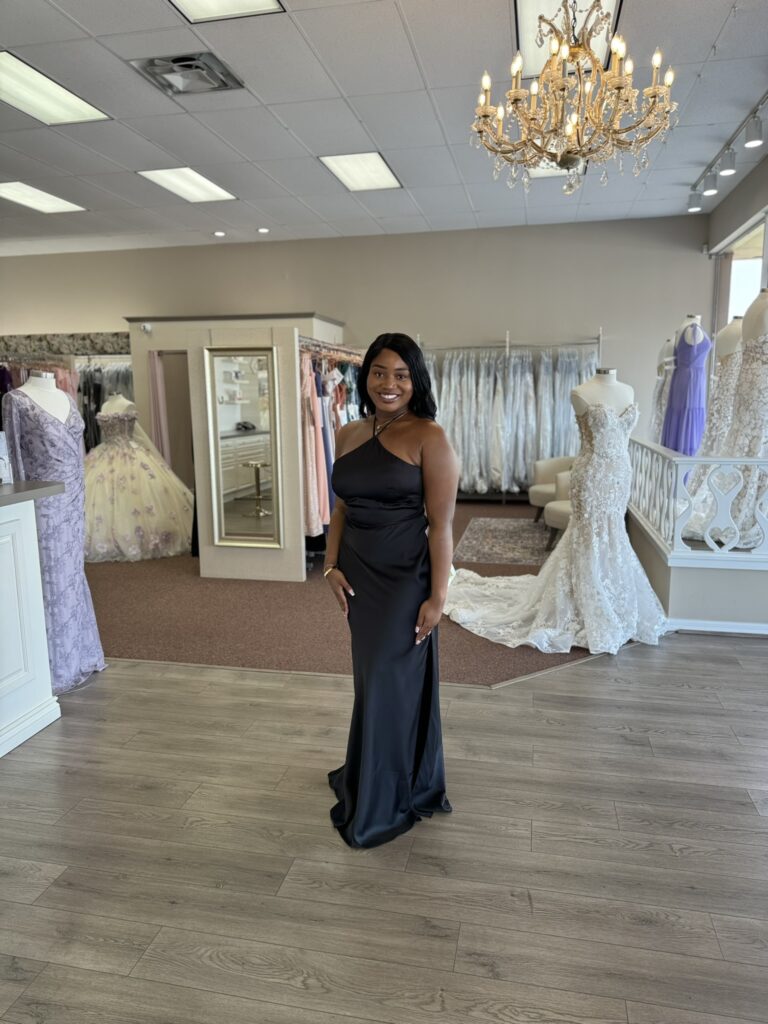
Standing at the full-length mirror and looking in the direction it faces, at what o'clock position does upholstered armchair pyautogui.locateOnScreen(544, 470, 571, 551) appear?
The upholstered armchair is roughly at 9 o'clock from the full-length mirror.

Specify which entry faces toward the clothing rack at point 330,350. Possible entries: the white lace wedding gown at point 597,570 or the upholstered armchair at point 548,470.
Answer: the upholstered armchair

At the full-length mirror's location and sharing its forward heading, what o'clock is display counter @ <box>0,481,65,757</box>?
The display counter is roughly at 1 o'clock from the full-length mirror.

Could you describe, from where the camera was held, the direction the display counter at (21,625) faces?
facing the viewer and to the right of the viewer

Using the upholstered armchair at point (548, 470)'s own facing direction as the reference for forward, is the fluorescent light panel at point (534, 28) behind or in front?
in front

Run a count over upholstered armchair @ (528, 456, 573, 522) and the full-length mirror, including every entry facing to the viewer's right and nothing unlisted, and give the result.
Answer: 0

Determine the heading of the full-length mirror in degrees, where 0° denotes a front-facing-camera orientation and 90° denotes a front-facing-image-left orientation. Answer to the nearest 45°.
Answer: approximately 0°

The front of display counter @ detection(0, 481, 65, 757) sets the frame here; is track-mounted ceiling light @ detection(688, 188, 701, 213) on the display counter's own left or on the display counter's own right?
on the display counter's own left

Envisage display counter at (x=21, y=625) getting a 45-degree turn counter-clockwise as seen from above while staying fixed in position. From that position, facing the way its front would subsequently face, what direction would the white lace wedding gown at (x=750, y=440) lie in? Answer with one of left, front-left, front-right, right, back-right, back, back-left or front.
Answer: front

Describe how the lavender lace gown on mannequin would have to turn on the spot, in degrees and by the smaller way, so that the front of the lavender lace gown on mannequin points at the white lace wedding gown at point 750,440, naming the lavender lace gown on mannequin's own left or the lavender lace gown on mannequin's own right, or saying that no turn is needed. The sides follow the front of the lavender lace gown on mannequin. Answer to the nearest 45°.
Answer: approximately 45° to the lavender lace gown on mannequin's own left
